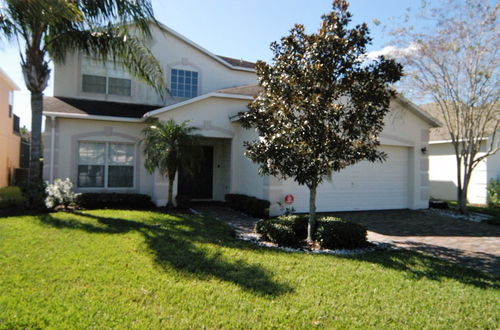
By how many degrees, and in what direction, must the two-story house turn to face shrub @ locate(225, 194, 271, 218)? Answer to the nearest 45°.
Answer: approximately 45° to its left

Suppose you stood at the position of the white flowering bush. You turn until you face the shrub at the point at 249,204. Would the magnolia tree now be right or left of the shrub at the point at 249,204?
right

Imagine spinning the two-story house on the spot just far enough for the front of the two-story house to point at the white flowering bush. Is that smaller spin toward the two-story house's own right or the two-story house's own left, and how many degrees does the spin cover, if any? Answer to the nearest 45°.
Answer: approximately 45° to the two-story house's own right

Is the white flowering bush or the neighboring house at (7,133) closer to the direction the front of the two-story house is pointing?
the white flowering bush

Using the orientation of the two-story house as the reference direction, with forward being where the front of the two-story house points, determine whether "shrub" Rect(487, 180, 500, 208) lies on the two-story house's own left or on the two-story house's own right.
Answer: on the two-story house's own left

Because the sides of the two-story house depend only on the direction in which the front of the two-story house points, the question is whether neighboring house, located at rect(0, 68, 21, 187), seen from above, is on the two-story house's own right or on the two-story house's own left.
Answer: on the two-story house's own right

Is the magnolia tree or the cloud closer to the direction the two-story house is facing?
the magnolia tree

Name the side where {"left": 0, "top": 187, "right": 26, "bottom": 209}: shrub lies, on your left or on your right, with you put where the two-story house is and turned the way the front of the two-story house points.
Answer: on your right

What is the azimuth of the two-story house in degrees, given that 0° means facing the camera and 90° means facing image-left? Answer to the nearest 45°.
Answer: approximately 0°
